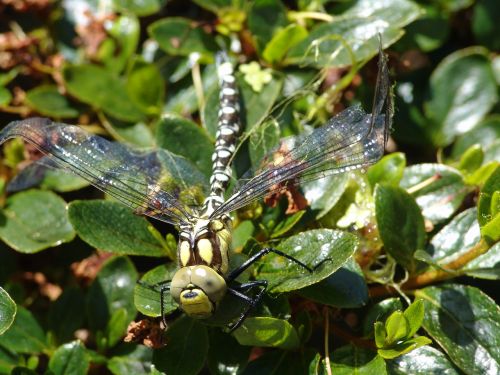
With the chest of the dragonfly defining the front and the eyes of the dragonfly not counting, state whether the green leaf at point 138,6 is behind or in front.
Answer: behind

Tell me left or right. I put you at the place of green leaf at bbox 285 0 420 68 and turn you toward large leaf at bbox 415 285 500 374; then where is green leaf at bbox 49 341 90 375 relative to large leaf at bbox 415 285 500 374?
right

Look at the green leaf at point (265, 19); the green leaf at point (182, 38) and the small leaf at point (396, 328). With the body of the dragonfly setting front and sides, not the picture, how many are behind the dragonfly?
2

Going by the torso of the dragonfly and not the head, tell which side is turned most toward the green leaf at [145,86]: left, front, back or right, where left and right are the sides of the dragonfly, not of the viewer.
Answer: back

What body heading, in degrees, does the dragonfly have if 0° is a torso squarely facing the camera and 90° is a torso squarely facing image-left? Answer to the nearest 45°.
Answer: approximately 0°

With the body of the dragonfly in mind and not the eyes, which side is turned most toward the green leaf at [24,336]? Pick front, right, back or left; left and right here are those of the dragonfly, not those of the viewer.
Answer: right

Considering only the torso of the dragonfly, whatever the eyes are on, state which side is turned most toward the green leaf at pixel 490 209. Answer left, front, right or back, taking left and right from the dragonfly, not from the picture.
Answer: left

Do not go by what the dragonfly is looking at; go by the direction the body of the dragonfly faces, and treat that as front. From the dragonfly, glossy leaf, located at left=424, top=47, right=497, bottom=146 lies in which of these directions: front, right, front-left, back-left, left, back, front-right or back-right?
back-left

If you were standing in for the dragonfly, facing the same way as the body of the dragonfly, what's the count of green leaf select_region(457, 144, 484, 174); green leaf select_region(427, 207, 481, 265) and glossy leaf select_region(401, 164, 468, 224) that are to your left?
3

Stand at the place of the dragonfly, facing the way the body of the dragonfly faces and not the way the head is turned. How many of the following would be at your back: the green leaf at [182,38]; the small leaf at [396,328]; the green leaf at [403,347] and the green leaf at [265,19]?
2

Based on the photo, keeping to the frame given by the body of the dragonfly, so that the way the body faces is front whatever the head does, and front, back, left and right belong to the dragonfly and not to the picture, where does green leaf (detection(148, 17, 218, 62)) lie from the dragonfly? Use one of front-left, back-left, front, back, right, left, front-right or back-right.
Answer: back
